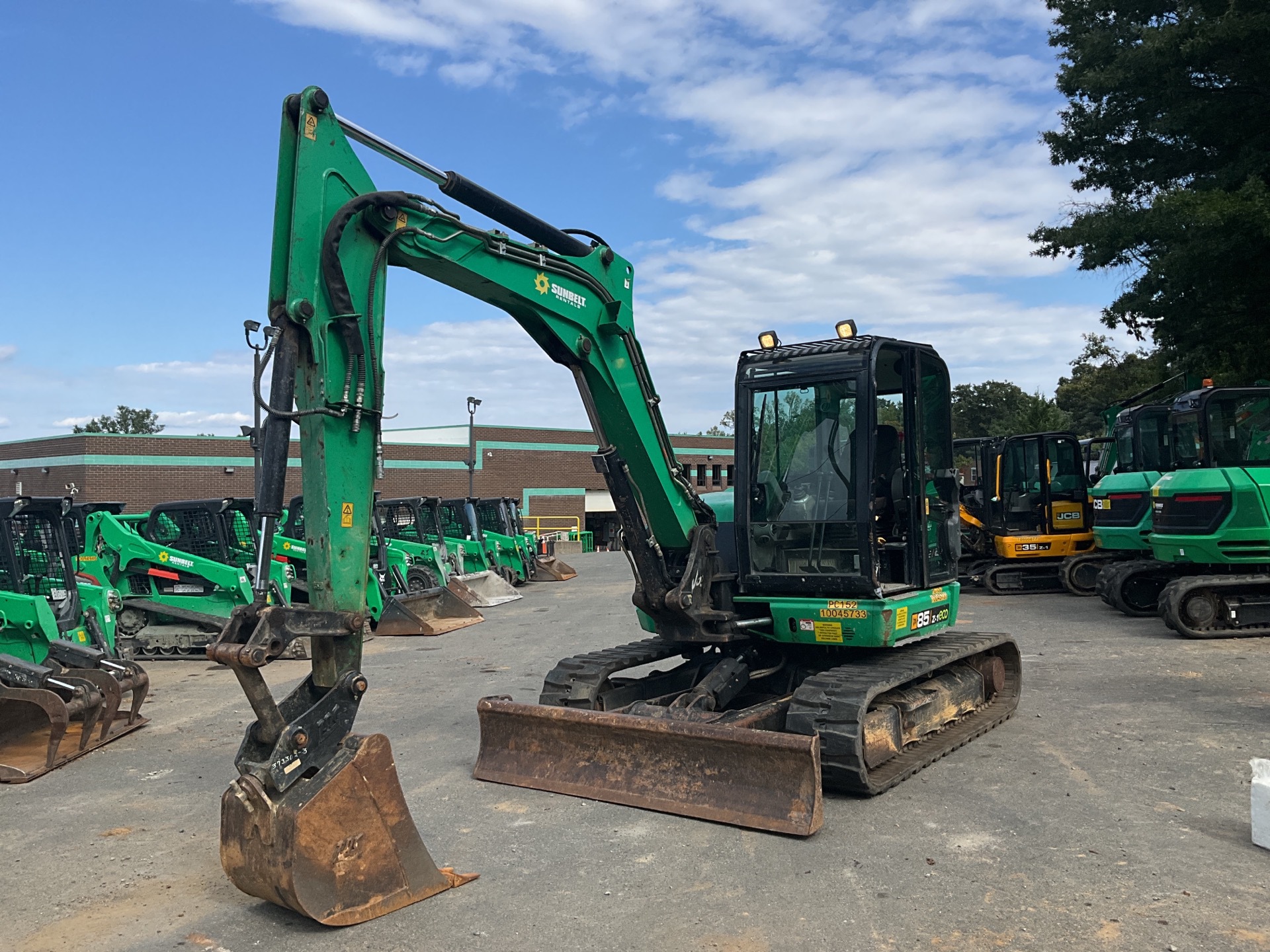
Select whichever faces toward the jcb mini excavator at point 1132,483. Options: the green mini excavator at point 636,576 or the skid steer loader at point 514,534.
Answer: the skid steer loader

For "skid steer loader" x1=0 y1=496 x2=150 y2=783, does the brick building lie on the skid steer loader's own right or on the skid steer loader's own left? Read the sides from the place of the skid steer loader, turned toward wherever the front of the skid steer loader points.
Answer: on the skid steer loader's own left

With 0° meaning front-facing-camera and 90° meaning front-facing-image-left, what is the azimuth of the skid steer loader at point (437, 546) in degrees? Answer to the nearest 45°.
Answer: approximately 315°

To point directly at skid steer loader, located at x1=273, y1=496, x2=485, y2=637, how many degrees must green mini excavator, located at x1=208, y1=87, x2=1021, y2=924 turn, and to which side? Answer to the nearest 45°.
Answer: approximately 135° to its right

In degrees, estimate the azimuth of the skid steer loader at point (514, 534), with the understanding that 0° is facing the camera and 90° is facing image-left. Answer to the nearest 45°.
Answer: approximately 315°

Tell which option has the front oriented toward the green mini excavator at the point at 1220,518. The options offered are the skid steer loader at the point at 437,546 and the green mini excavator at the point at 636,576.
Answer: the skid steer loader

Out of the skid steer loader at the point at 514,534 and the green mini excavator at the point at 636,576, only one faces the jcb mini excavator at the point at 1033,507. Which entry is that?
the skid steer loader

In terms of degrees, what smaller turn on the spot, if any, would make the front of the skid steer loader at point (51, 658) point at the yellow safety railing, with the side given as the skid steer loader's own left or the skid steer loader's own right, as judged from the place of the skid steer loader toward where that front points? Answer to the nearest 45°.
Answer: approximately 90° to the skid steer loader's own left

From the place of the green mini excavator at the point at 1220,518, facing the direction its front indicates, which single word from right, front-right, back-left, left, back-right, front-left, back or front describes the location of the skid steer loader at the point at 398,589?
back-left

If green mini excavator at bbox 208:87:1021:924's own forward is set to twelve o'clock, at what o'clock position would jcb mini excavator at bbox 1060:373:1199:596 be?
The jcb mini excavator is roughly at 6 o'clock from the green mini excavator.

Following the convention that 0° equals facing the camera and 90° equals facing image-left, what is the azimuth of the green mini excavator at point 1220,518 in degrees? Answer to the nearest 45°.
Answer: approximately 225°

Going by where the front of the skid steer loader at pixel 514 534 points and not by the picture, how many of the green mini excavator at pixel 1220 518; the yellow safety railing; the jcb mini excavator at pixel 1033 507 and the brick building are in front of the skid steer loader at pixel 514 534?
2

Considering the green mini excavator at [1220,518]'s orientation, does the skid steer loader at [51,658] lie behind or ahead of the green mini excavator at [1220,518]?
behind

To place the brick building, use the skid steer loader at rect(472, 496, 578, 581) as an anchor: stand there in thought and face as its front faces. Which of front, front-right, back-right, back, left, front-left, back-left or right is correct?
back
